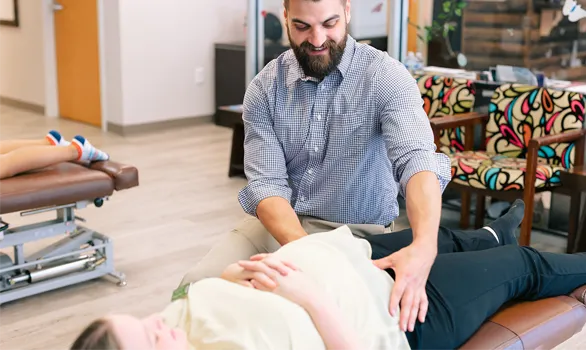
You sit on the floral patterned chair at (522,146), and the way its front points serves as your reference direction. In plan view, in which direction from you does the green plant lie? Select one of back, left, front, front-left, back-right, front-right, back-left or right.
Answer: right

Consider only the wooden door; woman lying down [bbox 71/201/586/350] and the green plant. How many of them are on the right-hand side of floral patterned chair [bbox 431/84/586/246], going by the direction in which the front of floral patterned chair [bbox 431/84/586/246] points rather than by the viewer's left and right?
2

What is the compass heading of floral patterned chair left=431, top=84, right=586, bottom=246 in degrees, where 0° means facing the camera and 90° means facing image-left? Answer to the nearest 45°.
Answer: approximately 45°

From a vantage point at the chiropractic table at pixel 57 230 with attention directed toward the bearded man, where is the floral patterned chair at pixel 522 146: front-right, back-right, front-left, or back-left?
front-left

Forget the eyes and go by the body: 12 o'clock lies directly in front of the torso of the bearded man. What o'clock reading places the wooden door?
The wooden door is roughly at 5 o'clock from the bearded man.

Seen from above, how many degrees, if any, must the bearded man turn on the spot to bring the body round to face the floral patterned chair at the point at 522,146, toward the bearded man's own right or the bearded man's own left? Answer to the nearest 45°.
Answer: approximately 135° to the bearded man's own left

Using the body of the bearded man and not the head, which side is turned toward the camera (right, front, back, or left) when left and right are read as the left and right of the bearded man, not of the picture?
front

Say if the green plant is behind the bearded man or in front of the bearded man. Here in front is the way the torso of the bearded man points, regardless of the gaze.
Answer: behind

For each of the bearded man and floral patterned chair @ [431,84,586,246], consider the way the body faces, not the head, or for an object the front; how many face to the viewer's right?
0

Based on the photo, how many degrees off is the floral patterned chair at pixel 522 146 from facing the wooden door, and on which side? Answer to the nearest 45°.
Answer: approximately 90° to its right

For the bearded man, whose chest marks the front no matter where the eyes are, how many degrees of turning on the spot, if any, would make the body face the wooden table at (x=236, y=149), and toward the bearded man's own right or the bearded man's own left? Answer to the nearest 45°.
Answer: approximately 180°

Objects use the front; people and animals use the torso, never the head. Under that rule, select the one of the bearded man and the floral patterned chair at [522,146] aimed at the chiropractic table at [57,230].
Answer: the floral patterned chair

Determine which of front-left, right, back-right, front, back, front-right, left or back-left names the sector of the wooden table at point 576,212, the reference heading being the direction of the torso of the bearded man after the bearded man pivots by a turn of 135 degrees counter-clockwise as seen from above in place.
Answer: front

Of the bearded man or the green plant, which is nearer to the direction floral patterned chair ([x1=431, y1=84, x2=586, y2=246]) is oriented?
the bearded man

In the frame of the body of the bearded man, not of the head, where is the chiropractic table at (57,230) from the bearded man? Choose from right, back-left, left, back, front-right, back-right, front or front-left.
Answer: back-right

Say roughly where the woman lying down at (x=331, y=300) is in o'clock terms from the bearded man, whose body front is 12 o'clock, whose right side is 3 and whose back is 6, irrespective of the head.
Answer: The woman lying down is roughly at 12 o'clock from the bearded man.

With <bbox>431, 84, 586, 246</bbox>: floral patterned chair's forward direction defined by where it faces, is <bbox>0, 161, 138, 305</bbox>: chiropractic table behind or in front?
in front
